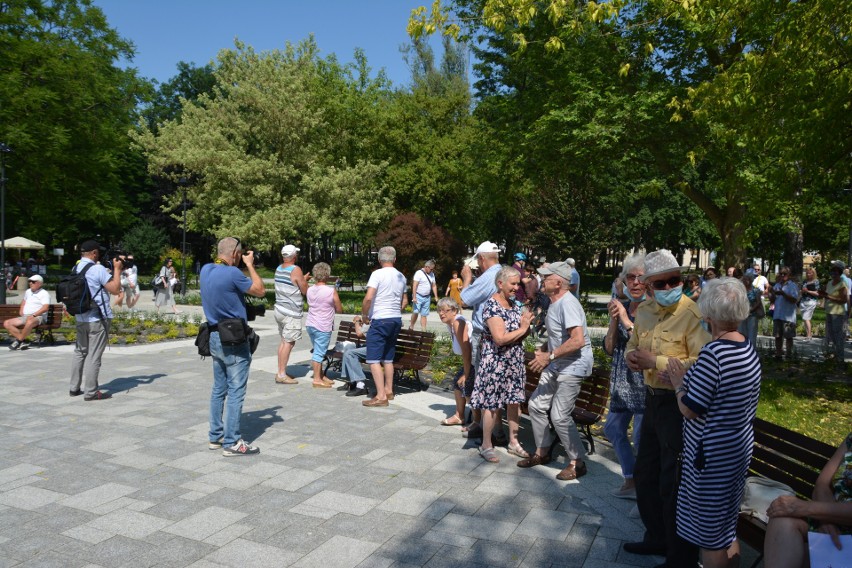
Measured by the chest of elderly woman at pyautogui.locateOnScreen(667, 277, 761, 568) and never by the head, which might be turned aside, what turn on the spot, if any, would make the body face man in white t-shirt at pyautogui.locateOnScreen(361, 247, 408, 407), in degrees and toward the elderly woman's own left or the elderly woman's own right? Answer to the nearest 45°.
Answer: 0° — they already face them

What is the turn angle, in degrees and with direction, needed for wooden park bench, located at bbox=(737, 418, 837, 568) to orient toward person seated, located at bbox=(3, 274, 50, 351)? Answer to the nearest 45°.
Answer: approximately 45° to its right

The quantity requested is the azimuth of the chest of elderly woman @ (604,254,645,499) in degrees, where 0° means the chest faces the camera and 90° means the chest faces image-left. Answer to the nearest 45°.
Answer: approximately 45°

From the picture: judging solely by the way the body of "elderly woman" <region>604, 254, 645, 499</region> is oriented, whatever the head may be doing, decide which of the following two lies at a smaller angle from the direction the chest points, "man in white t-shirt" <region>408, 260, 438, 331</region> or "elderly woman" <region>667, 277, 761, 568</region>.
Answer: the elderly woman

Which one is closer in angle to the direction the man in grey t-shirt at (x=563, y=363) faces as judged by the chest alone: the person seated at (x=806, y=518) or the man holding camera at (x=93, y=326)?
the man holding camera

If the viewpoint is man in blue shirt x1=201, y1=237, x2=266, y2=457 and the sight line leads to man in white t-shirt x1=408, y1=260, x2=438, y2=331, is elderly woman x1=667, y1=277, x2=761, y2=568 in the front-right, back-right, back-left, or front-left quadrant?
back-right

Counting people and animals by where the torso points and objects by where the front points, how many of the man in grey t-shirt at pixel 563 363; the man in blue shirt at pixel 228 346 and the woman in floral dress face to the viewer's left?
1

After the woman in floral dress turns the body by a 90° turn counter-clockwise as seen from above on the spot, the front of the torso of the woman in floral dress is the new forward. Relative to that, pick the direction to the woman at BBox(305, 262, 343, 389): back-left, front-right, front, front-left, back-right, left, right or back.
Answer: left

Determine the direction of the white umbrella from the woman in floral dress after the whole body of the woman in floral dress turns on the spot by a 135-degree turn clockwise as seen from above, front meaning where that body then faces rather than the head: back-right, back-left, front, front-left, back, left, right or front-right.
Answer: front-right

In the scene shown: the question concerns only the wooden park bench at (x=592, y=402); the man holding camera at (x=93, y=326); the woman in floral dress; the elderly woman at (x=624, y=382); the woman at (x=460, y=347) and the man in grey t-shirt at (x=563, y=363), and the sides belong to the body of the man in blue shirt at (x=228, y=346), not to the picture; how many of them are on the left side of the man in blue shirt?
1

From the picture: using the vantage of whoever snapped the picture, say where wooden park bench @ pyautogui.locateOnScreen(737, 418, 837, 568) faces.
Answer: facing the viewer and to the left of the viewer

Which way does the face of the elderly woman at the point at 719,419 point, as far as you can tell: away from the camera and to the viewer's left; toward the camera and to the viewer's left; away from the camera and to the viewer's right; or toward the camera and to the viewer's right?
away from the camera and to the viewer's left

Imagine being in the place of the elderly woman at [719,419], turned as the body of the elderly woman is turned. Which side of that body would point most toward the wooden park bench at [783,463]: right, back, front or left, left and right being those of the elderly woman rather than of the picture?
right

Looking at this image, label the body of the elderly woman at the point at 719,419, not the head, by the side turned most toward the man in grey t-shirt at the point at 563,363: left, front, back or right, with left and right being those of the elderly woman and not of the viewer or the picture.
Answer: front

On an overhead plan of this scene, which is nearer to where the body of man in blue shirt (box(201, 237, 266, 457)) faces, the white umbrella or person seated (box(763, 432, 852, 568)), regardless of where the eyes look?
the white umbrella

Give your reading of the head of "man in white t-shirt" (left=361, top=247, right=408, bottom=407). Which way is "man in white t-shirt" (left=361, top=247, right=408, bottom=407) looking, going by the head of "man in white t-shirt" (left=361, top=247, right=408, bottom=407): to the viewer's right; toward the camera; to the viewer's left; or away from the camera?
away from the camera
